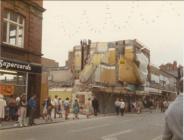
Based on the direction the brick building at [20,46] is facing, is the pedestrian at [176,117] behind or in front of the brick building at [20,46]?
in front

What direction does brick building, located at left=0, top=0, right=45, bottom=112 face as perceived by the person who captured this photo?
facing the viewer and to the right of the viewer
